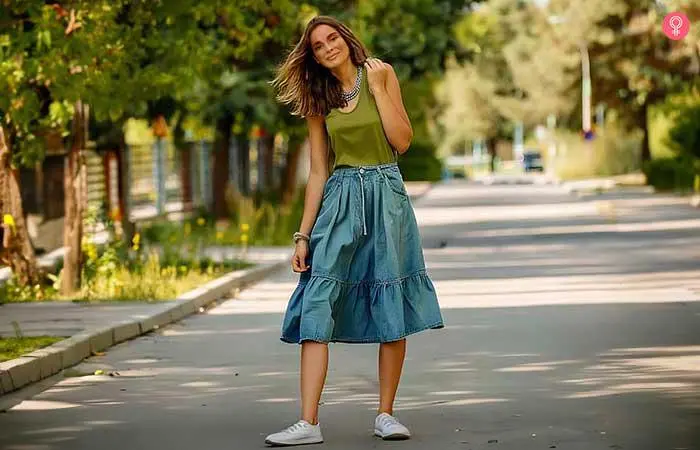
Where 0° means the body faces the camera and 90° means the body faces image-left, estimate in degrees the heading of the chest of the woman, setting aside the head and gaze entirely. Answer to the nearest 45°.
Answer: approximately 0°

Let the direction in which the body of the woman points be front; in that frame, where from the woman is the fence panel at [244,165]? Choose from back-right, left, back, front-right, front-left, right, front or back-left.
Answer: back

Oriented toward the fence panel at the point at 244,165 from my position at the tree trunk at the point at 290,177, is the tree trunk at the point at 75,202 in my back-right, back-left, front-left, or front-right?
back-left

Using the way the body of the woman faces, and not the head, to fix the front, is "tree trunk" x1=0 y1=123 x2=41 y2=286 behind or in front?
behind

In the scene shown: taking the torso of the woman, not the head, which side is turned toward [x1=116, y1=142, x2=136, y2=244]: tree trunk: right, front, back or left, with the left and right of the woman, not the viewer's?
back

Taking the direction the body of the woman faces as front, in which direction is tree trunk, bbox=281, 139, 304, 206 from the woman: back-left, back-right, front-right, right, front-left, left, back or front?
back

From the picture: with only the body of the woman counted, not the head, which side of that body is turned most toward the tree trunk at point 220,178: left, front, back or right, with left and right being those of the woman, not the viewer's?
back

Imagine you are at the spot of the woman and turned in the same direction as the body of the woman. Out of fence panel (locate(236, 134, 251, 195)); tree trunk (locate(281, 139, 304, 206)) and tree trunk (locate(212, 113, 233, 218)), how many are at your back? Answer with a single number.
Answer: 3
